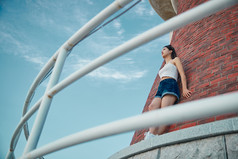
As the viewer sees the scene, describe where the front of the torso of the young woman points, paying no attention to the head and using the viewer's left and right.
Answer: facing the viewer and to the left of the viewer
